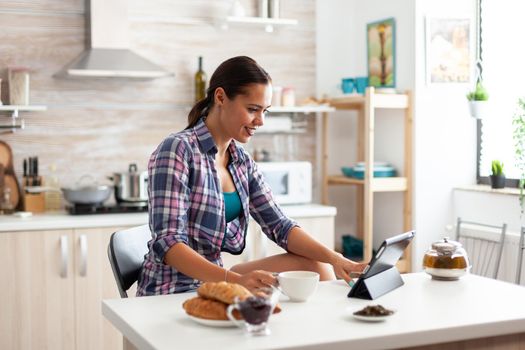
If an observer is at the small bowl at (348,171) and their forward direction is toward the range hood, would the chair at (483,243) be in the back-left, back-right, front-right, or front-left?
back-left

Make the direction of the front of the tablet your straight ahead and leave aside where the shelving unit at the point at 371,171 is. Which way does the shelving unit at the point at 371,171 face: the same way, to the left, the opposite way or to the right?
to the left

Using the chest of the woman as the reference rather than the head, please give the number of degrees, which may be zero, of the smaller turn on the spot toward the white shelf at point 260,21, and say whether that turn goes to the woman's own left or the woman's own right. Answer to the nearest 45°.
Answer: approximately 135° to the woman's own left

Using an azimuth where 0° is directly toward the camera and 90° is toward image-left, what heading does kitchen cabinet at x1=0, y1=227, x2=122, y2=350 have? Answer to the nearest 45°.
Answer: approximately 0°
